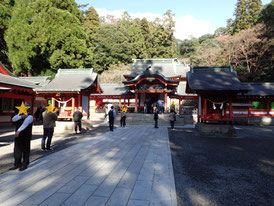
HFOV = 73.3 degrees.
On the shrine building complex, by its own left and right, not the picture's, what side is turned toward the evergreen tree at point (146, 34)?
back

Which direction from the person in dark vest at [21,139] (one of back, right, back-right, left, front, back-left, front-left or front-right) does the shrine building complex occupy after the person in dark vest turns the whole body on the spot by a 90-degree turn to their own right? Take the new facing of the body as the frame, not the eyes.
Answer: right

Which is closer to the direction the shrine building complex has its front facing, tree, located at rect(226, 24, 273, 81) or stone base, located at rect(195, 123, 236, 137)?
the stone base

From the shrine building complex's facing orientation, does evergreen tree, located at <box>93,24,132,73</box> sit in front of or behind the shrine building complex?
behind

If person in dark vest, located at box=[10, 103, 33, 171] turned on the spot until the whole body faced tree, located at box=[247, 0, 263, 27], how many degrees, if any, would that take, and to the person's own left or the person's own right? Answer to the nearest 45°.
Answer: approximately 135° to the person's own left

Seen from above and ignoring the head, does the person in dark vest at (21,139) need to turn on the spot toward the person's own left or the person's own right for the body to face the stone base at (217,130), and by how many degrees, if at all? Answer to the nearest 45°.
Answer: approximately 135° to the person's own left

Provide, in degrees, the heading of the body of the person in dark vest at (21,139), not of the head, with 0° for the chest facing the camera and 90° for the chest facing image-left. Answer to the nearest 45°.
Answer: approximately 45°

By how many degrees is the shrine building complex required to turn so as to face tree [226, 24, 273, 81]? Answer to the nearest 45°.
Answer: approximately 135° to its left

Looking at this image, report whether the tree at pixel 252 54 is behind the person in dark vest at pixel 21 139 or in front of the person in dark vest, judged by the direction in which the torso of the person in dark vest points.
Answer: behind

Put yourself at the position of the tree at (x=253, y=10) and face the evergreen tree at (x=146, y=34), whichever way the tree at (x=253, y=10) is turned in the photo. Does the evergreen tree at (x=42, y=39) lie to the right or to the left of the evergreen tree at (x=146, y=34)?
left

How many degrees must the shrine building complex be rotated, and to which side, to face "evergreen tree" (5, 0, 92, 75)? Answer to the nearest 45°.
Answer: approximately 135° to its right

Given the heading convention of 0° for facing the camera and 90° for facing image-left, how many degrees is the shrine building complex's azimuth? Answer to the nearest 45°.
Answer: approximately 0°
